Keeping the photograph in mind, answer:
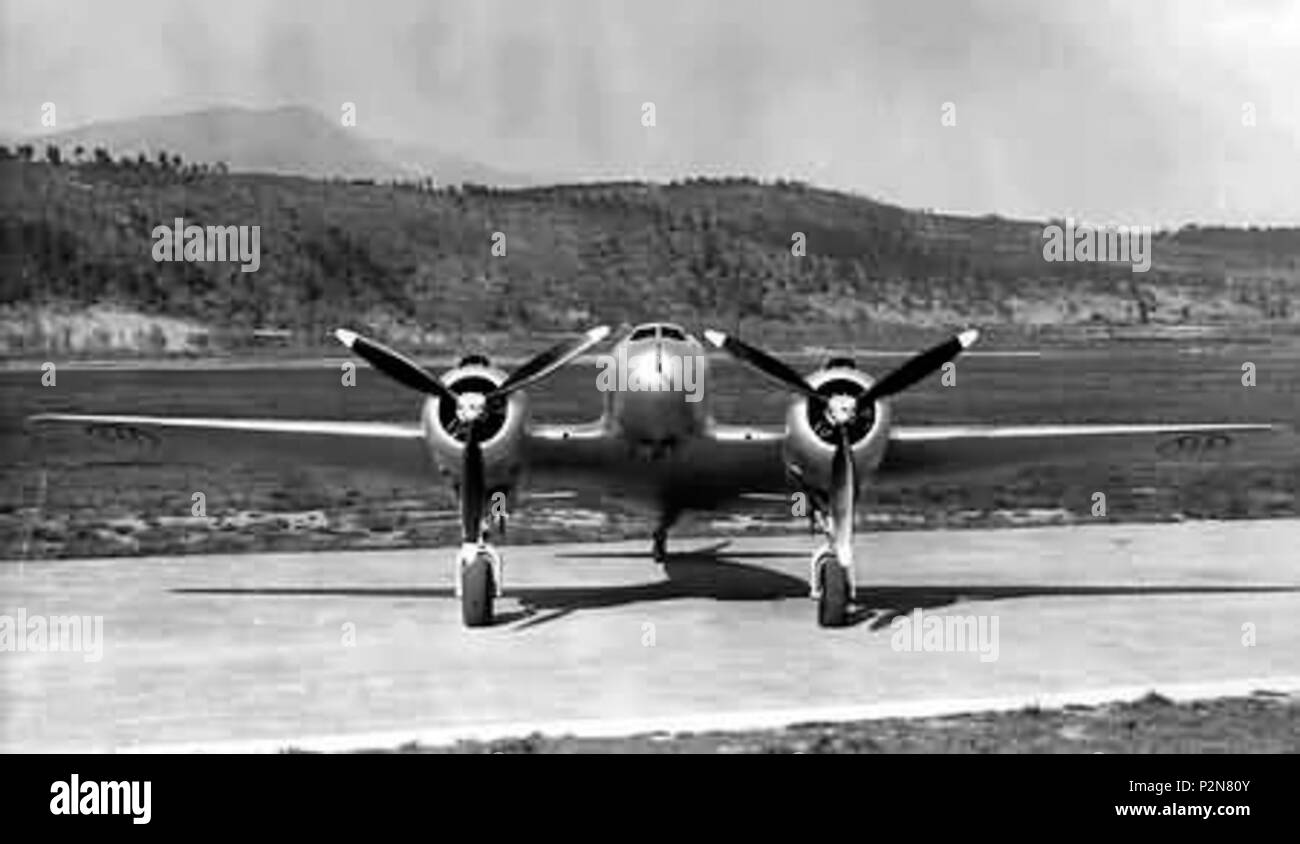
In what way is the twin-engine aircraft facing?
toward the camera
